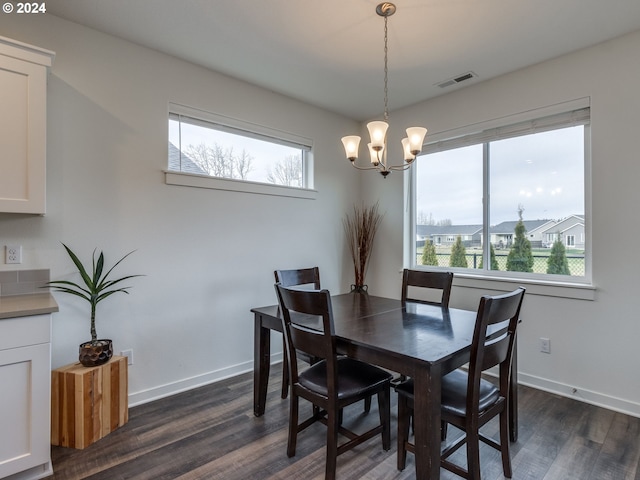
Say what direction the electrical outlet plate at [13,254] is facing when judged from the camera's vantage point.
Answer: facing the viewer

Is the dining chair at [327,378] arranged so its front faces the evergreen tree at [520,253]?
yes

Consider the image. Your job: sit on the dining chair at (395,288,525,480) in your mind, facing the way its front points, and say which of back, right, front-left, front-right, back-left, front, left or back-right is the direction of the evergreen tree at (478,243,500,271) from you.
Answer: front-right

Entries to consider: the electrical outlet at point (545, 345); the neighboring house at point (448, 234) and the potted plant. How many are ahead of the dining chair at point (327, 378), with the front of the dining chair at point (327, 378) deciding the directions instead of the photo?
2

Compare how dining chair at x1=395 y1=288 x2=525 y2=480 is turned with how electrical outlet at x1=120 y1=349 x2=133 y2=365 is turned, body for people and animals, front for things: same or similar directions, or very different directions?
very different directions

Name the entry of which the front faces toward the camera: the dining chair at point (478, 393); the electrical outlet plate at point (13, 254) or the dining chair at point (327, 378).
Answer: the electrical outlet plate

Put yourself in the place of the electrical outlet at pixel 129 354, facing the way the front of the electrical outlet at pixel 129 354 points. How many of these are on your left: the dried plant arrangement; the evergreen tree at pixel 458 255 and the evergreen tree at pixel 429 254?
3

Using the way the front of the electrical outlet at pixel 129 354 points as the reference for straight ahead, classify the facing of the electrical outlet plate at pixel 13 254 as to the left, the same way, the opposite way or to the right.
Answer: the same way

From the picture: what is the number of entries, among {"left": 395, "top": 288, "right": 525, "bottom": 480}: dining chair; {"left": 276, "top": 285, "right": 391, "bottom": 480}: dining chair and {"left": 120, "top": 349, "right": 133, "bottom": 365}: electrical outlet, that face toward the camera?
1

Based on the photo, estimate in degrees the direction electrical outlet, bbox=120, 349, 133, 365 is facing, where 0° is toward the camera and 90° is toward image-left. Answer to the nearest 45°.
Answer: approximately 0°

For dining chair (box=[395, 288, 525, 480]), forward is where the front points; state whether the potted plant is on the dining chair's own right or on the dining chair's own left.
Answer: on the dining chair's own left

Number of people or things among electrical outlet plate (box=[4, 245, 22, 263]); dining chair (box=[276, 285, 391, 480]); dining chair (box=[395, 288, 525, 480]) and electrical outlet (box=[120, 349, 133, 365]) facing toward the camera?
2

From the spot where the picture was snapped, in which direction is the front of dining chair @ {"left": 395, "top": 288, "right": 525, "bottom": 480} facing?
facing away from the viewer and to the left of the viewer

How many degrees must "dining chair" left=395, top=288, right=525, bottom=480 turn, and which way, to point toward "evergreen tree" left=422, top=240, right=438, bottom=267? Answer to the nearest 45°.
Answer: approximately 45° to its right

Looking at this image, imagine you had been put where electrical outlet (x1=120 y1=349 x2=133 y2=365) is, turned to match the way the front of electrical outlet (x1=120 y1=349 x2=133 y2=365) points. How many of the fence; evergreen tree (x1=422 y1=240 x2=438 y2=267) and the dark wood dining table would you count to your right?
0

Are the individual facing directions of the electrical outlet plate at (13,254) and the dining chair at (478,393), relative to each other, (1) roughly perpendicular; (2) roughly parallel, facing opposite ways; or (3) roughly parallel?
roughly parallel, facing opposite ways

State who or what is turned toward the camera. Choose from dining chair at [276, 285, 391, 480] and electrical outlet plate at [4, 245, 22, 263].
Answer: the electrical outlet plate

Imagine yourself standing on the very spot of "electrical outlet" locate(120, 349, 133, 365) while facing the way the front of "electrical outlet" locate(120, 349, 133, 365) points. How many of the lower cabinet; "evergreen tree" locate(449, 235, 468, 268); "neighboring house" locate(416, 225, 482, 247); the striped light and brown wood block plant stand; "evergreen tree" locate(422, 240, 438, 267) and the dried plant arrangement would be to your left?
4

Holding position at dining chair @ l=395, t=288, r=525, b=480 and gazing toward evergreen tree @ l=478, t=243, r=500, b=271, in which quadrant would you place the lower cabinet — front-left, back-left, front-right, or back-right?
back-left
